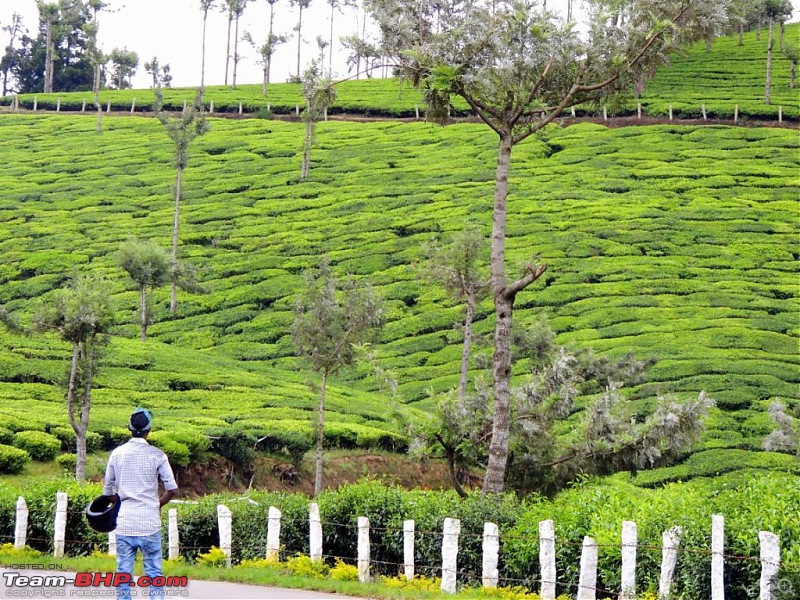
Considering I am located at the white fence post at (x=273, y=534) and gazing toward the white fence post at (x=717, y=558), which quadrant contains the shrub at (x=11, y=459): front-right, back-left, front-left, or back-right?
back-left

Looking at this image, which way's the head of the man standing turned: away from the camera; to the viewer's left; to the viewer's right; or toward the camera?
away from the camera

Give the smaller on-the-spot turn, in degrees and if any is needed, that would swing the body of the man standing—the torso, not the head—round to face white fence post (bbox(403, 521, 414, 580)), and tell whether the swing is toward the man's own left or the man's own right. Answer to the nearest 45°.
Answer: approximately 45° to the man's own right

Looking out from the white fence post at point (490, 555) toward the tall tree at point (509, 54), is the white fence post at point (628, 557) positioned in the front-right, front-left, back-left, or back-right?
back-right

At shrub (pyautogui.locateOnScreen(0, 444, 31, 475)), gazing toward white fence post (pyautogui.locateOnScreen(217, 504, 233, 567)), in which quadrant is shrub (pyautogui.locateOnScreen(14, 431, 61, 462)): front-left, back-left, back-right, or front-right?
back-left

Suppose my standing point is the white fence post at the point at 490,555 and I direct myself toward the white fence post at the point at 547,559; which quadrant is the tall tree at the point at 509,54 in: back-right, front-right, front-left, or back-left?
back-left

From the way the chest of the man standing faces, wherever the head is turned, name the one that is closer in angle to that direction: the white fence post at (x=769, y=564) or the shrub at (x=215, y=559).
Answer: the shrub

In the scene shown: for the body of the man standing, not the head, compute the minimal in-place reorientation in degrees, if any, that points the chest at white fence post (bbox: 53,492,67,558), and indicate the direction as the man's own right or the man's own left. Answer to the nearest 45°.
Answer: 0° — they already face it

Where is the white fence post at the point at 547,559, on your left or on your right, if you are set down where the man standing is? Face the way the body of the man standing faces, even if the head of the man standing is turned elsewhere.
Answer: on your right

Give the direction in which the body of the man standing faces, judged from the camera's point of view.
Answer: away from the camera
